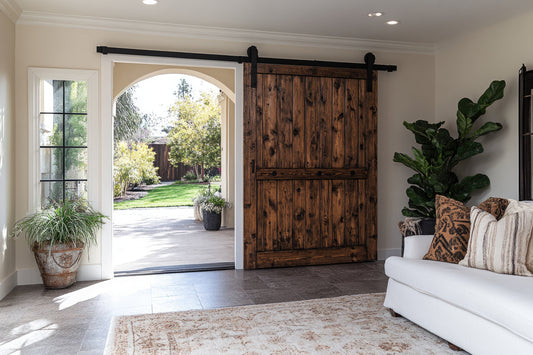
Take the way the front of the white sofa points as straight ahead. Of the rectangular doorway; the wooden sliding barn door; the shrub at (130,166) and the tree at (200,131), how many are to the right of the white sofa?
4

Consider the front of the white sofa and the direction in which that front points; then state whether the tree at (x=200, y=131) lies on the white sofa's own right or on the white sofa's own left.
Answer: on the white sofa's own right

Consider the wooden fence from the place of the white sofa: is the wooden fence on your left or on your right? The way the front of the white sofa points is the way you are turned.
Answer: on your right

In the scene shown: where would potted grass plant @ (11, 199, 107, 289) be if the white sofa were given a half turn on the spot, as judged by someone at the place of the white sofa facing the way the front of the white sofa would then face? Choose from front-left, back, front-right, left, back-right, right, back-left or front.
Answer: back-left

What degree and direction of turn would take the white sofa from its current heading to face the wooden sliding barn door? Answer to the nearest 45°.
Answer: approximately 90° to its right

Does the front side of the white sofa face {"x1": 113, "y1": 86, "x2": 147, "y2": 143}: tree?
no

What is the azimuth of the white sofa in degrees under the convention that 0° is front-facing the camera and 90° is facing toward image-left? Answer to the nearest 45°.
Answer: approximately 45°

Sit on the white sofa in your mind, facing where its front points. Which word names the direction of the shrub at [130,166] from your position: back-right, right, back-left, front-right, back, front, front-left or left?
right

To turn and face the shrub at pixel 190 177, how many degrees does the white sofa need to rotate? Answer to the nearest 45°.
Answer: approximately 90° to its right

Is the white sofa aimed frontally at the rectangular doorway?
no

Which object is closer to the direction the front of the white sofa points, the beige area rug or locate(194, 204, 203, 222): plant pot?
the beige area rug

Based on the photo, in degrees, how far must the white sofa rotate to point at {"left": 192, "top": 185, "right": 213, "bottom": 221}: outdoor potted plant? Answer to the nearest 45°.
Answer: approximately 90° to its right

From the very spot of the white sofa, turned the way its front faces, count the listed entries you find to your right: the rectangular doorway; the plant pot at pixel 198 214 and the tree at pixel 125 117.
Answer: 3

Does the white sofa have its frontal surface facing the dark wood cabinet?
no

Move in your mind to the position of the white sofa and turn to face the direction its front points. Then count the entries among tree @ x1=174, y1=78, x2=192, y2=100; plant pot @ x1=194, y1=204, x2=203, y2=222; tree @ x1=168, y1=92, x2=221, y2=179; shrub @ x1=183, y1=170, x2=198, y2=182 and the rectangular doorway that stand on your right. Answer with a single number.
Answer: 5

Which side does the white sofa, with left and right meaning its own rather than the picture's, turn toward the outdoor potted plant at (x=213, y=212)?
right
